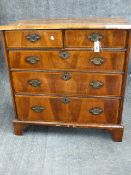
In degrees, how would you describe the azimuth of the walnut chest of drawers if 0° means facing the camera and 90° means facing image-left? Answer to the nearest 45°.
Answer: approximately 0°
